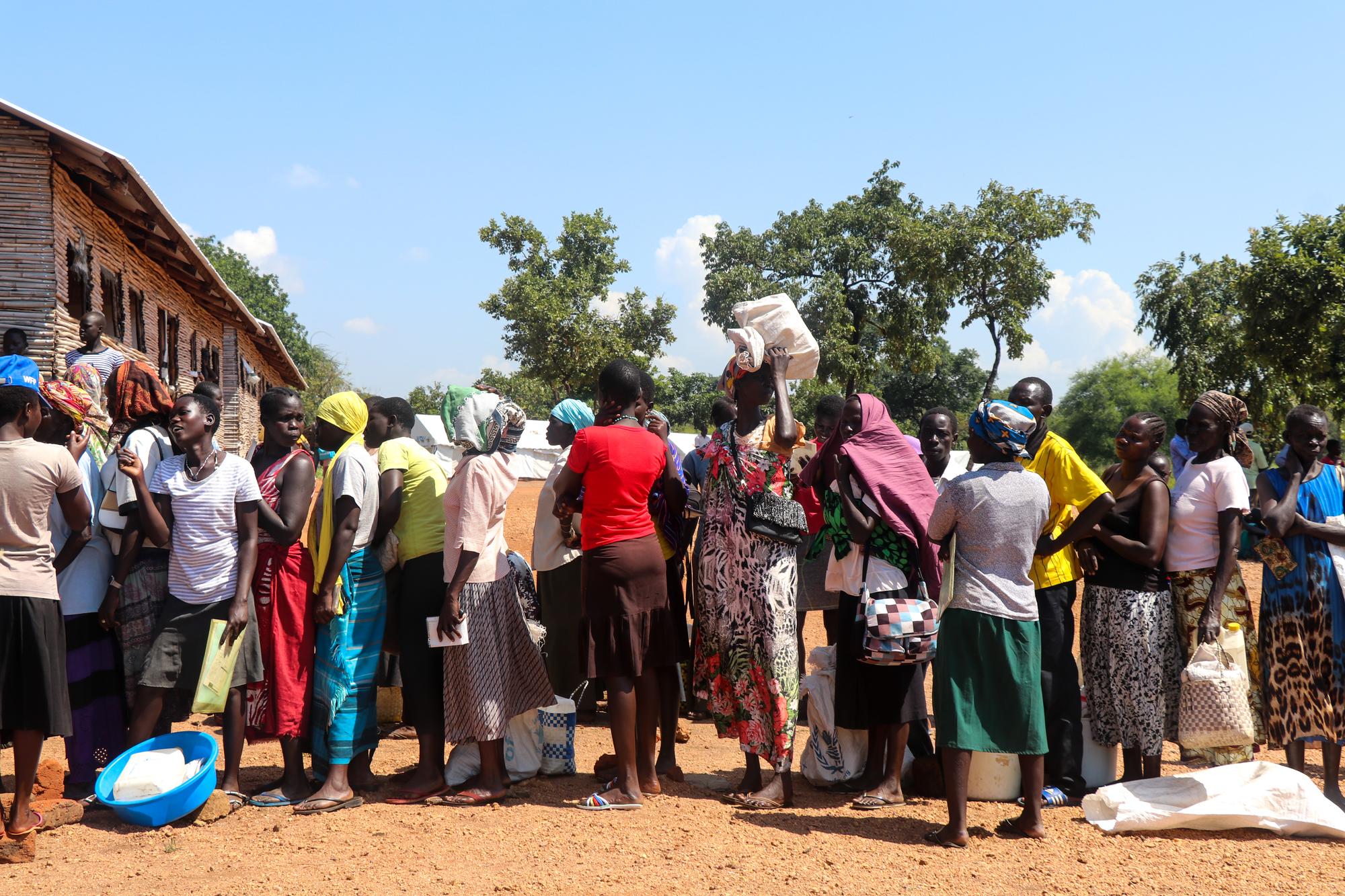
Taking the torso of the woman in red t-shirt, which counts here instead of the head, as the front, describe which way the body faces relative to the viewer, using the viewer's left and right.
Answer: facing away from the viewer and to the left of the viewer

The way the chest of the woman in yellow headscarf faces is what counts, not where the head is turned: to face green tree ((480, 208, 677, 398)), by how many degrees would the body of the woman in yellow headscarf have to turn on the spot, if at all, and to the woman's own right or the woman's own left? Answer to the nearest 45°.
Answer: approximately 90° to the woman's own right

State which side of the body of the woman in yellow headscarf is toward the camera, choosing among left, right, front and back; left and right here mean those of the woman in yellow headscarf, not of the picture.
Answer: left

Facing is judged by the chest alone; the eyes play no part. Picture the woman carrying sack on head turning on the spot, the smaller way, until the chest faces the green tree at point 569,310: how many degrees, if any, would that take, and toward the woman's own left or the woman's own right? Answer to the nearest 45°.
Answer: approximately 135° to the woman's own right

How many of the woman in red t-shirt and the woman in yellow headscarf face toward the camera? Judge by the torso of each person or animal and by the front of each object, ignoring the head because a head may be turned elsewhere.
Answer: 0

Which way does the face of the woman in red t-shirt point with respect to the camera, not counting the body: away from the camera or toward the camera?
away from the camera

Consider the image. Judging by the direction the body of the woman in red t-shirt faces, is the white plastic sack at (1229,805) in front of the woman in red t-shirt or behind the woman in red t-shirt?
behind

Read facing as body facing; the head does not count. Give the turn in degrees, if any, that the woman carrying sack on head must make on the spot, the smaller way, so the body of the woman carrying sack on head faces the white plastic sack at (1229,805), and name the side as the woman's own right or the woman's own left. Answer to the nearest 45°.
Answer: approximately 135° to the woman's own left

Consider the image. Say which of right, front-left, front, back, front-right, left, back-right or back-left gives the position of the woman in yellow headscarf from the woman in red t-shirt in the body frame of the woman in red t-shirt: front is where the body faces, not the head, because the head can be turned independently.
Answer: front-left

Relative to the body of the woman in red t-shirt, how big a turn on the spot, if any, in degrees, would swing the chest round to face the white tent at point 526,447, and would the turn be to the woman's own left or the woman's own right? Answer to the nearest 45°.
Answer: approximately 45° to the woman's own right

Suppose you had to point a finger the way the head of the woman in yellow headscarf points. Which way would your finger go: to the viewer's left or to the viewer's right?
to the viewer's left
